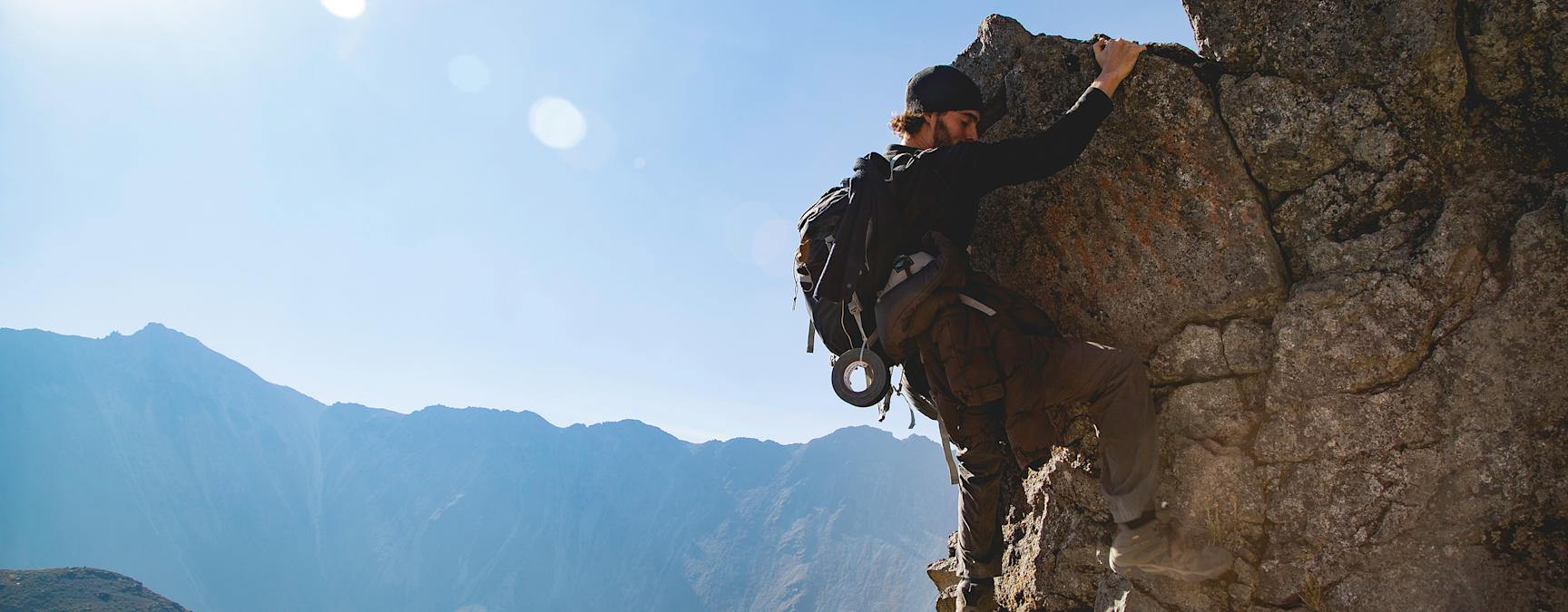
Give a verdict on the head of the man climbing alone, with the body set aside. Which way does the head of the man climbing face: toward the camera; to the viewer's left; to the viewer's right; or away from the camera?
to the viewer's right

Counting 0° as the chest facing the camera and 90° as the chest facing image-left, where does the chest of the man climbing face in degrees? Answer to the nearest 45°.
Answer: approximately 270°
